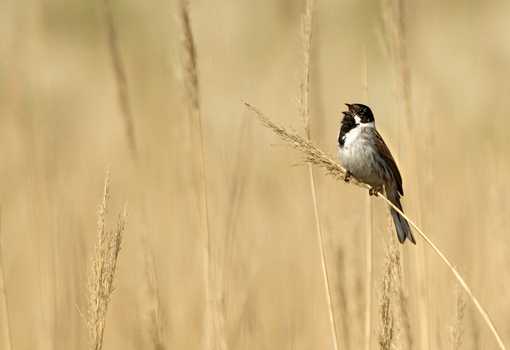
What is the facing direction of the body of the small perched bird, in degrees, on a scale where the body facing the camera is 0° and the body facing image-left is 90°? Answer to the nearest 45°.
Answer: approximately 45°

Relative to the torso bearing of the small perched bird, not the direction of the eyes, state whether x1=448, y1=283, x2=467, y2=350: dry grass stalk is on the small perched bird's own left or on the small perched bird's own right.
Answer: on the small perched bird's own left
